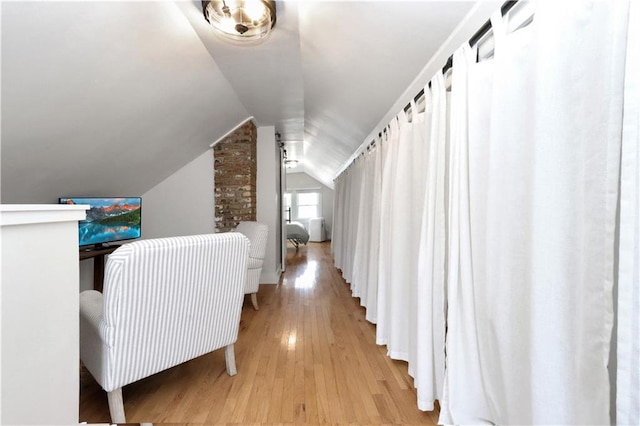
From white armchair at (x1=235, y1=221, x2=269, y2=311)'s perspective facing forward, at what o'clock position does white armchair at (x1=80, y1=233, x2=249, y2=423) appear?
white armchair at (x1=80, y1=233, x2=249, y2=423) is roughly at 11 o'clock from white armchair at (x1=235, y1=221, x2=269, y2=311).

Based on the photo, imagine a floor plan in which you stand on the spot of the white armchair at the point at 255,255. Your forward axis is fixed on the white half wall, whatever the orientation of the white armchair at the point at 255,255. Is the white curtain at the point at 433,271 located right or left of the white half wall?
left

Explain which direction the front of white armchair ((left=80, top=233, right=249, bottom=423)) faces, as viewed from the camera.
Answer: facing away from the viewer and to the left of the viewer

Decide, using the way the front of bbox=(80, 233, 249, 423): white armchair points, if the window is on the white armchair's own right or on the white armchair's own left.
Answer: on the white armchair's own right

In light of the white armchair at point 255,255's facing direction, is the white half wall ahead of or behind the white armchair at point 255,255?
ahead

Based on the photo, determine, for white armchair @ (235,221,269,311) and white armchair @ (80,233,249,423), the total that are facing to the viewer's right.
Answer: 0
